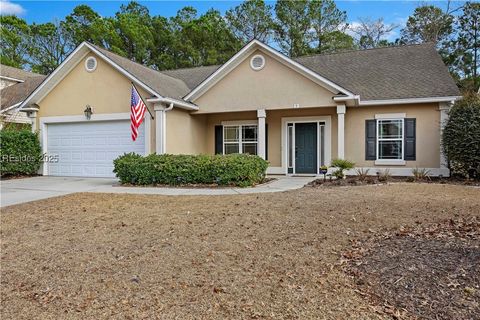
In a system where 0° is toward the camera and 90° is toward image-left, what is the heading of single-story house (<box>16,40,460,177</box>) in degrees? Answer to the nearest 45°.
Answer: approximately 0°

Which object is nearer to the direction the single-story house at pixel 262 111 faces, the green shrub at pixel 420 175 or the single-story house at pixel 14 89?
the green shrub

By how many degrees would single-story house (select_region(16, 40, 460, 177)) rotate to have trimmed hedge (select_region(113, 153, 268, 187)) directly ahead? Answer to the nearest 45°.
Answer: approximately 45° to its right

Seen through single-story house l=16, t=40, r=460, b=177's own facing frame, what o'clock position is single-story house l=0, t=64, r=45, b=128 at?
single-story house l=0, t=64, r=45, b=128 is roughly at 4 o'clock from single-story house l=16, t=40, r=460, b=177.

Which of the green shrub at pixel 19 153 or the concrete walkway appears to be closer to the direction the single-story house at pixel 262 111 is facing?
the concrete walkway
